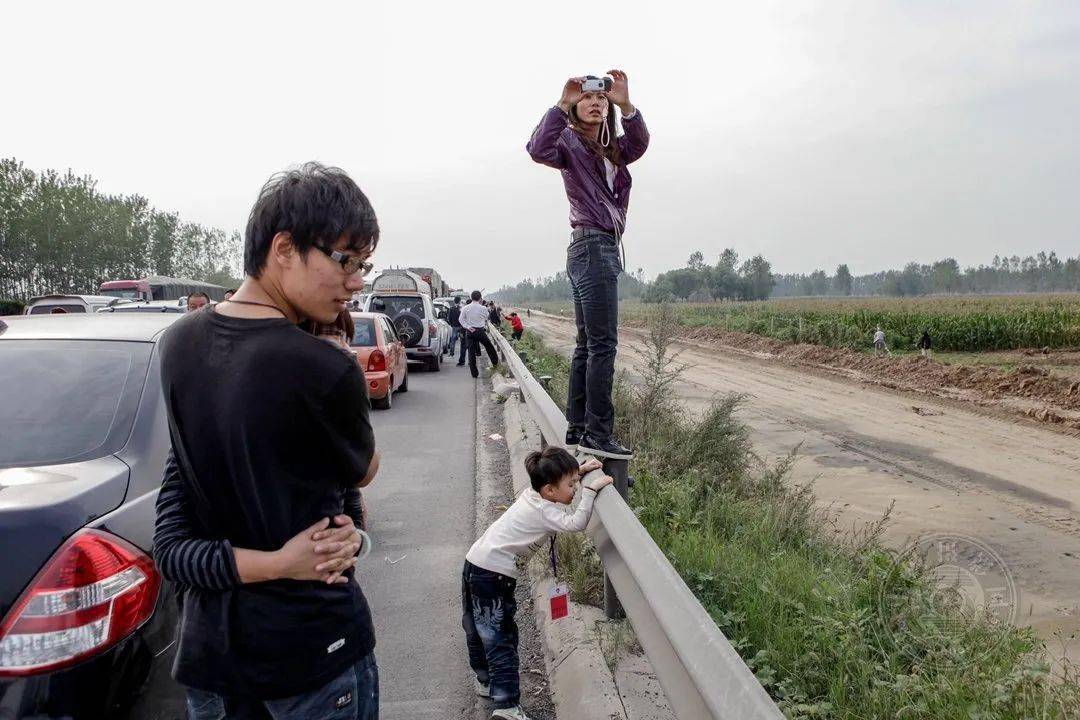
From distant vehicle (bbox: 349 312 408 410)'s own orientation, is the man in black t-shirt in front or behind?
behind

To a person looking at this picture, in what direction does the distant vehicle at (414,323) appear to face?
facing away from the viewer

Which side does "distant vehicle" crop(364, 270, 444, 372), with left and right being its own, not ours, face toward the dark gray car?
back

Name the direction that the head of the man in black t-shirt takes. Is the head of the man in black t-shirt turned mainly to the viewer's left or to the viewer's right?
to the viewer's right

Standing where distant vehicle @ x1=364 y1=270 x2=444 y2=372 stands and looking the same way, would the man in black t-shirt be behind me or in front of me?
behind

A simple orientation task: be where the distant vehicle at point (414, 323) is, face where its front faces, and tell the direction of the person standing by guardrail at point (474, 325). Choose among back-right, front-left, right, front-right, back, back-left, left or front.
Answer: back-right

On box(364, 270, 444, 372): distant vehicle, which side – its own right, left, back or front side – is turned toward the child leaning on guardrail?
back

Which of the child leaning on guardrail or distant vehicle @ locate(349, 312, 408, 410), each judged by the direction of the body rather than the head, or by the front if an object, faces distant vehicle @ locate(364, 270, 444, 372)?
distant vehicle @ locate(349, 312, 408, 410)

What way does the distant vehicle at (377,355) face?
away from the camera

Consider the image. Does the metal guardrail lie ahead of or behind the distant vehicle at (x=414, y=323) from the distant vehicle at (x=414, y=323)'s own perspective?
behind

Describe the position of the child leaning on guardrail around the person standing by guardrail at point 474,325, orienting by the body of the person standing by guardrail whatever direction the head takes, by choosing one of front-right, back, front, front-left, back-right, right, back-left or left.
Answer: back

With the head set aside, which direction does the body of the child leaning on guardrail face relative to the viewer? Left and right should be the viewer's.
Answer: facing to the right of the viewer

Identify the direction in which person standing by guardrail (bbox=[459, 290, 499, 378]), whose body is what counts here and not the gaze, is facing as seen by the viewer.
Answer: away from the camera

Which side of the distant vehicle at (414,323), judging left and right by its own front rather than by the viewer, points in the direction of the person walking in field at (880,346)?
right
